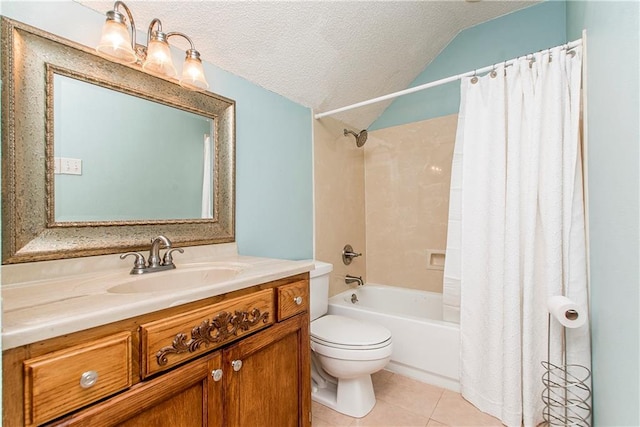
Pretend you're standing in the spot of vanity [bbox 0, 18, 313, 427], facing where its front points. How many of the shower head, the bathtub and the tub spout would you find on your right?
0

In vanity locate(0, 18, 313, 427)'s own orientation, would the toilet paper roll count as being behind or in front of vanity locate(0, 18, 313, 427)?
in front

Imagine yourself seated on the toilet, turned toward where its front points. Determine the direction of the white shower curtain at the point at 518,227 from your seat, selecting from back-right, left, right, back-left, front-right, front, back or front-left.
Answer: front-left

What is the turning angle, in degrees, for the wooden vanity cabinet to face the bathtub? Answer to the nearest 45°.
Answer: approximately 45° to its left

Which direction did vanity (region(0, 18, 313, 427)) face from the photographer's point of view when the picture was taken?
facing the viewer and to the right of the viewer

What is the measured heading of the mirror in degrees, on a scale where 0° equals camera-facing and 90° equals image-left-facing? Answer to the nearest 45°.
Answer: approximately 315°

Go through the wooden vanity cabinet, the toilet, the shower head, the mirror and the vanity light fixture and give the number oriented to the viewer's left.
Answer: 0

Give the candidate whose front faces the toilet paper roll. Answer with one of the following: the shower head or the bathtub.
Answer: the shower head

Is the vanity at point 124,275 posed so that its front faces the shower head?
no

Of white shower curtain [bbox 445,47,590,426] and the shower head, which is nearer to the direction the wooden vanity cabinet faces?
the white shower curtain

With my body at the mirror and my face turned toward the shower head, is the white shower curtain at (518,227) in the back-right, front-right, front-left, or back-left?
front-right
